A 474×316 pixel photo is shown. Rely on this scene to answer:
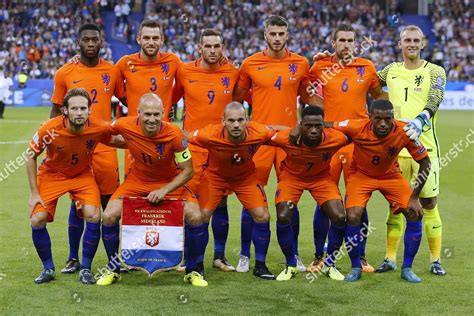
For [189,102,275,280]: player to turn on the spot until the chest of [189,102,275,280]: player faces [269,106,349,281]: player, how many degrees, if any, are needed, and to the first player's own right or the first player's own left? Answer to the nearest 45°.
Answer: approximately 90° to the first player's own left

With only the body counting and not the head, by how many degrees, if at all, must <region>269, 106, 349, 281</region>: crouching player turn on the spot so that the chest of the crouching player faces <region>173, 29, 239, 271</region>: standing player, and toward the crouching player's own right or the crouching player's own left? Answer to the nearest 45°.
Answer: approximately 135° to the crouching player's own right

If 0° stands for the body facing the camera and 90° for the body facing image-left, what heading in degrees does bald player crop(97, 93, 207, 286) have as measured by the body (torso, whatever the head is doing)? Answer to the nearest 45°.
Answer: approximately 0°
